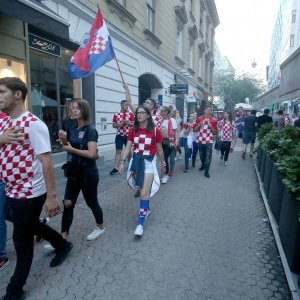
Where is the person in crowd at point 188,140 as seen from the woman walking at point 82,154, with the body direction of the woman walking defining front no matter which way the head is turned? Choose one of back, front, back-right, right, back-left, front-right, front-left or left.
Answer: back

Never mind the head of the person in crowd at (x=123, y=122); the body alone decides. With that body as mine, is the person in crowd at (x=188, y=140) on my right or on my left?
on my left

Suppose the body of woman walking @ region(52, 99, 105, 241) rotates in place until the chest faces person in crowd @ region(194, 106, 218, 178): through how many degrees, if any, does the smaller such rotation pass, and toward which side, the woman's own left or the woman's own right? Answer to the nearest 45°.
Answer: approximately 180°

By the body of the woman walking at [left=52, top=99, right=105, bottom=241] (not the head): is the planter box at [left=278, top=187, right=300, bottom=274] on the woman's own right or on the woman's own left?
on the woman's own left

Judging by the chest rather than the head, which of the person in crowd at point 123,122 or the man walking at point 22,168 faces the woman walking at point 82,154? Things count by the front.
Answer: the person in crowd

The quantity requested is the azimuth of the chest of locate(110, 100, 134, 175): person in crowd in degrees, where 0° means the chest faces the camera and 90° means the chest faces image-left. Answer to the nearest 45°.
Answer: approximately 0°

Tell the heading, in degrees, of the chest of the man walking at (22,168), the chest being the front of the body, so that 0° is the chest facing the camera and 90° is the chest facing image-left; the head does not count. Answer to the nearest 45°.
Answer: approximately 45°
